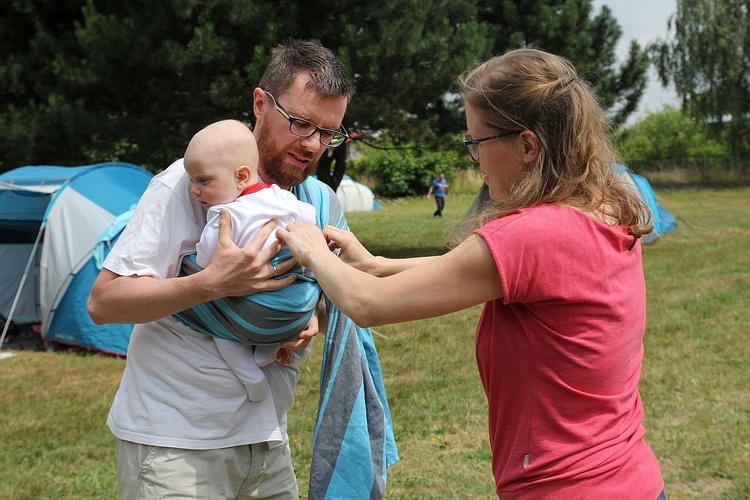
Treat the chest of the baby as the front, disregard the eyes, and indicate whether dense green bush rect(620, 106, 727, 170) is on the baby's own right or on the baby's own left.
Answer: on the baby's own right

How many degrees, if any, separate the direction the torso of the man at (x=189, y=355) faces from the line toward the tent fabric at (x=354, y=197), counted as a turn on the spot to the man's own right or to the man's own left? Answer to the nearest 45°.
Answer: approximately 135° to the man's own left

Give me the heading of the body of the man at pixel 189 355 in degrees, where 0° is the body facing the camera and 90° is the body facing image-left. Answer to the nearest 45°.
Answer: approximately 315°

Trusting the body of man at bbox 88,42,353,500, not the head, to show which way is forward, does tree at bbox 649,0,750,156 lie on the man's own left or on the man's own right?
on the man's own left

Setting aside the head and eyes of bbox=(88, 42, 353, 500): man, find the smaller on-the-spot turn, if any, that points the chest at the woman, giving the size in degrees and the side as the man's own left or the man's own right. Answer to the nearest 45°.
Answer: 0° — they already face them

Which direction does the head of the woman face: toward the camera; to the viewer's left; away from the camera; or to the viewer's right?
to the viewer's left

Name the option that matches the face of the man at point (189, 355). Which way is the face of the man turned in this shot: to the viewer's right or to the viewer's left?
to the viewer's right

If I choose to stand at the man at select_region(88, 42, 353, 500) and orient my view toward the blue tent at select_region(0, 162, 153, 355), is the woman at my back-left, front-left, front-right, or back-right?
back-right

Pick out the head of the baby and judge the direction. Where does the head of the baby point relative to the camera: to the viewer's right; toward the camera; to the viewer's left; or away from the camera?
to the viewer's left
